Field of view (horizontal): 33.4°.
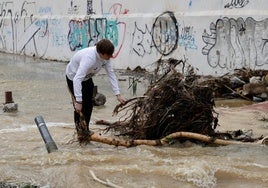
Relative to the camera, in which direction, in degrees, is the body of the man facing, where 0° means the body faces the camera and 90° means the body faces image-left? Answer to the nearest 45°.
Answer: approximately 315°
